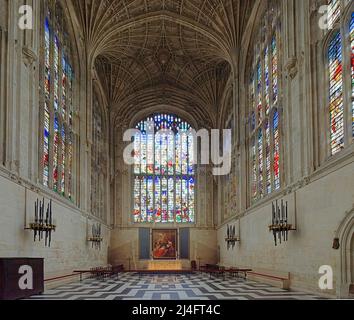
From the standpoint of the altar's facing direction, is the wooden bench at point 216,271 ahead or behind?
ahead

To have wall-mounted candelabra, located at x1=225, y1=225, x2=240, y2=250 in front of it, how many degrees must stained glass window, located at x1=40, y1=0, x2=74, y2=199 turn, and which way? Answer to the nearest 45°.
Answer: approximately 90° to its left

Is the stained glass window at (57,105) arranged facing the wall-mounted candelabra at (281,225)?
yes

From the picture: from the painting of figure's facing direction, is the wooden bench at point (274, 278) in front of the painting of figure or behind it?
in front

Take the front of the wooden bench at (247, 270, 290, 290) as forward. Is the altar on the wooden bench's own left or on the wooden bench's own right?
on the wooden bench's own right

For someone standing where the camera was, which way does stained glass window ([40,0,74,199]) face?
facing the viewer and to the right of the viewer

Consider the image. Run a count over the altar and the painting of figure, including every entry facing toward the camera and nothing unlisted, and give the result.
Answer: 2

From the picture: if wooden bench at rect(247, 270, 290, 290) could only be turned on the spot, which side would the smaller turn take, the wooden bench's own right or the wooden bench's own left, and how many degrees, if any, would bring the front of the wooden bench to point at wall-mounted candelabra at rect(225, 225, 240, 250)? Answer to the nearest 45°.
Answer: approximately 135° to the wooden bench's own right

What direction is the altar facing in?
toward the camera

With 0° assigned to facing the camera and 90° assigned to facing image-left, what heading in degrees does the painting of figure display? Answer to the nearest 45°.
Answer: approximately 0°
